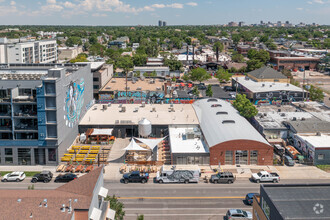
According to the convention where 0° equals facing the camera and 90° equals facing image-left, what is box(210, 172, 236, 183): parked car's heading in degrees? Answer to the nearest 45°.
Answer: approximately 90°

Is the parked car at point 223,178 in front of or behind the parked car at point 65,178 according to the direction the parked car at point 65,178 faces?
behind

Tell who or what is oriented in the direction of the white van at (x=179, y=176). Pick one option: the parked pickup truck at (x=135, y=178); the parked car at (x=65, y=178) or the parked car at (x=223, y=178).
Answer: the parked car at (x=223, y=178)

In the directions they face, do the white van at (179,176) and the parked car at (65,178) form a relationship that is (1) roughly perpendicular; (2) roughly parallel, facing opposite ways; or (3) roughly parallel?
roughly parallel

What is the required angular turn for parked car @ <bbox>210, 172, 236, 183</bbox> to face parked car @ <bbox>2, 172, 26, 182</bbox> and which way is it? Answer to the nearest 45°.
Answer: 0° — it already faces it

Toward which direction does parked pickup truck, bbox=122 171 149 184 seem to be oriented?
to the viewer's left

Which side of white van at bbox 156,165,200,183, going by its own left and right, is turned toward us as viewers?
left

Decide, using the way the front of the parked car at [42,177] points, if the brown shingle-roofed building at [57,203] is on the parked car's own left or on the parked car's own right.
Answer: on the parked car's own left

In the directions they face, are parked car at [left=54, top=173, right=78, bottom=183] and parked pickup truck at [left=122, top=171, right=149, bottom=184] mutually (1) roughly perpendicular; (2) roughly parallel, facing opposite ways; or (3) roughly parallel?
roughly parallel

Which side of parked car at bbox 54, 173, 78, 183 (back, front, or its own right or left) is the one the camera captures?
left

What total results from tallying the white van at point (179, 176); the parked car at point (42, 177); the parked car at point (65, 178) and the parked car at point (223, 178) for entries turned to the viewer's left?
4

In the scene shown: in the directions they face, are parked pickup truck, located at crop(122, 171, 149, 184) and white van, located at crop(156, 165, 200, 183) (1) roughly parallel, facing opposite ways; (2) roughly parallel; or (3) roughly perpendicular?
roughly parallel

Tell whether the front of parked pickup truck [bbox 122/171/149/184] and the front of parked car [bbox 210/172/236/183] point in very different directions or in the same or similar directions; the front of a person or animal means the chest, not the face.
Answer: same or similar directions

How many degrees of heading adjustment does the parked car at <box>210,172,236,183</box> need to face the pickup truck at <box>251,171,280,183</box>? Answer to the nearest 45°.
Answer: approximately 180°

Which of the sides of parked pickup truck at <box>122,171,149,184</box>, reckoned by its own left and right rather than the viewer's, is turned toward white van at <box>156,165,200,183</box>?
back

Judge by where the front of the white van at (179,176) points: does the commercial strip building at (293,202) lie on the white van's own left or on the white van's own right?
on the white van's own left

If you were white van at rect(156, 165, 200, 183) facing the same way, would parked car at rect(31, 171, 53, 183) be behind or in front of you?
in front

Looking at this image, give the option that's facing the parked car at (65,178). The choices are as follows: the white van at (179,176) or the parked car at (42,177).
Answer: the white van

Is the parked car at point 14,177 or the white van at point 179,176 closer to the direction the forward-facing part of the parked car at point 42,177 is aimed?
the parked car
